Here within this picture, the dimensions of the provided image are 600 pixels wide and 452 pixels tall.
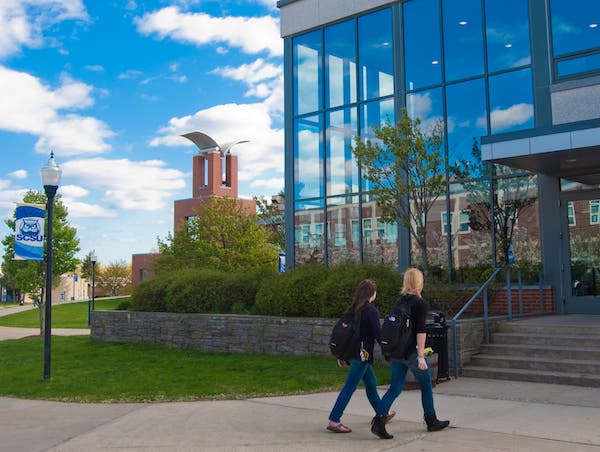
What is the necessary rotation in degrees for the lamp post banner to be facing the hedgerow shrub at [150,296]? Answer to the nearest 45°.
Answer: approximately 135° to its left

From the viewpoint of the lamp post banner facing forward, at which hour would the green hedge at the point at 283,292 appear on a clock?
The green hedge is roughly at 9 o'clock from the lamp post banner.

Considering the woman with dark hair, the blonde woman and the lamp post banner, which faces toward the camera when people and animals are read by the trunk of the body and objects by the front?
the lamp post banner

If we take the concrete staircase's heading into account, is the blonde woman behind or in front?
in front

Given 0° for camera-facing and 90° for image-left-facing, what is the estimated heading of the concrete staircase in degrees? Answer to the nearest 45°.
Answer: approximately 45°

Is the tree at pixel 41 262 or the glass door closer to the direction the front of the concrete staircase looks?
the tree

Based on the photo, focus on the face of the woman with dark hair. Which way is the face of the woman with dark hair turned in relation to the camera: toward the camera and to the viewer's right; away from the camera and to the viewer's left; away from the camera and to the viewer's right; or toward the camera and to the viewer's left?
away from the camera and to the viewer's right
